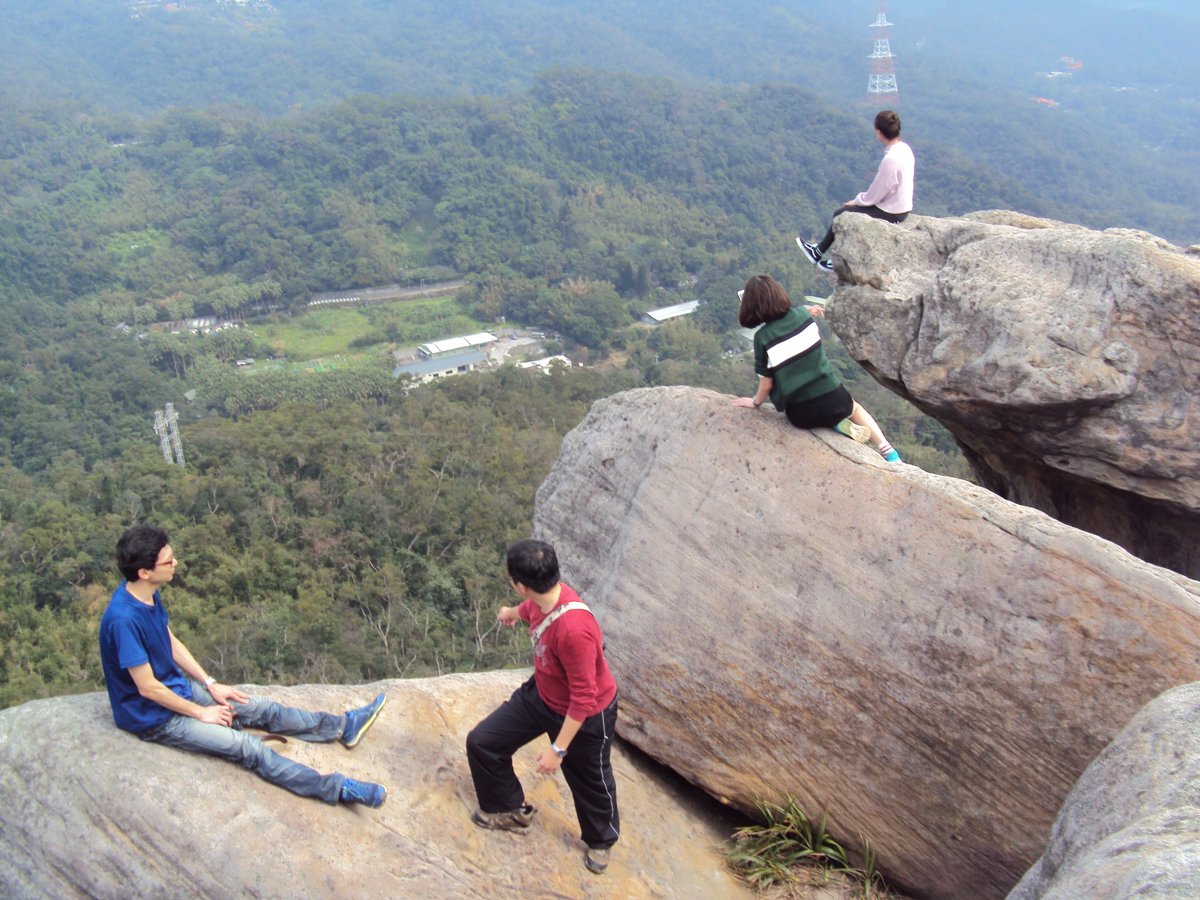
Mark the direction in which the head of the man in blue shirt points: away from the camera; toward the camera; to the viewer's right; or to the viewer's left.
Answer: to the viewer's right

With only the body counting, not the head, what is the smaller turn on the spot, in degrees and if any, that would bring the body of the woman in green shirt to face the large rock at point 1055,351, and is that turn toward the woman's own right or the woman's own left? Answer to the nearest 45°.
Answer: approximately 90° to the woman's own right

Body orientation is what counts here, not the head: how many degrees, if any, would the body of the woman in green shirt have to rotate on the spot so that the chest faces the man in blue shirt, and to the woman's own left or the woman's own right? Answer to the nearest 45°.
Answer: approximately 90° to the woman's own left

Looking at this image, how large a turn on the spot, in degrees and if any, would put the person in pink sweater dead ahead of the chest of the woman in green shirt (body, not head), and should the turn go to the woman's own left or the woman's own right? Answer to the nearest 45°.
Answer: approximately 45° to the woman's own right

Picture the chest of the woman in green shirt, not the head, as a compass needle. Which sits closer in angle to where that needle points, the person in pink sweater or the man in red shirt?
the person in pink sweater

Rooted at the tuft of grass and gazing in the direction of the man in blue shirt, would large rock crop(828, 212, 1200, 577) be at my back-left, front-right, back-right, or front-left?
back-right

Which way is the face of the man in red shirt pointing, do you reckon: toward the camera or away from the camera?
away from the camera
